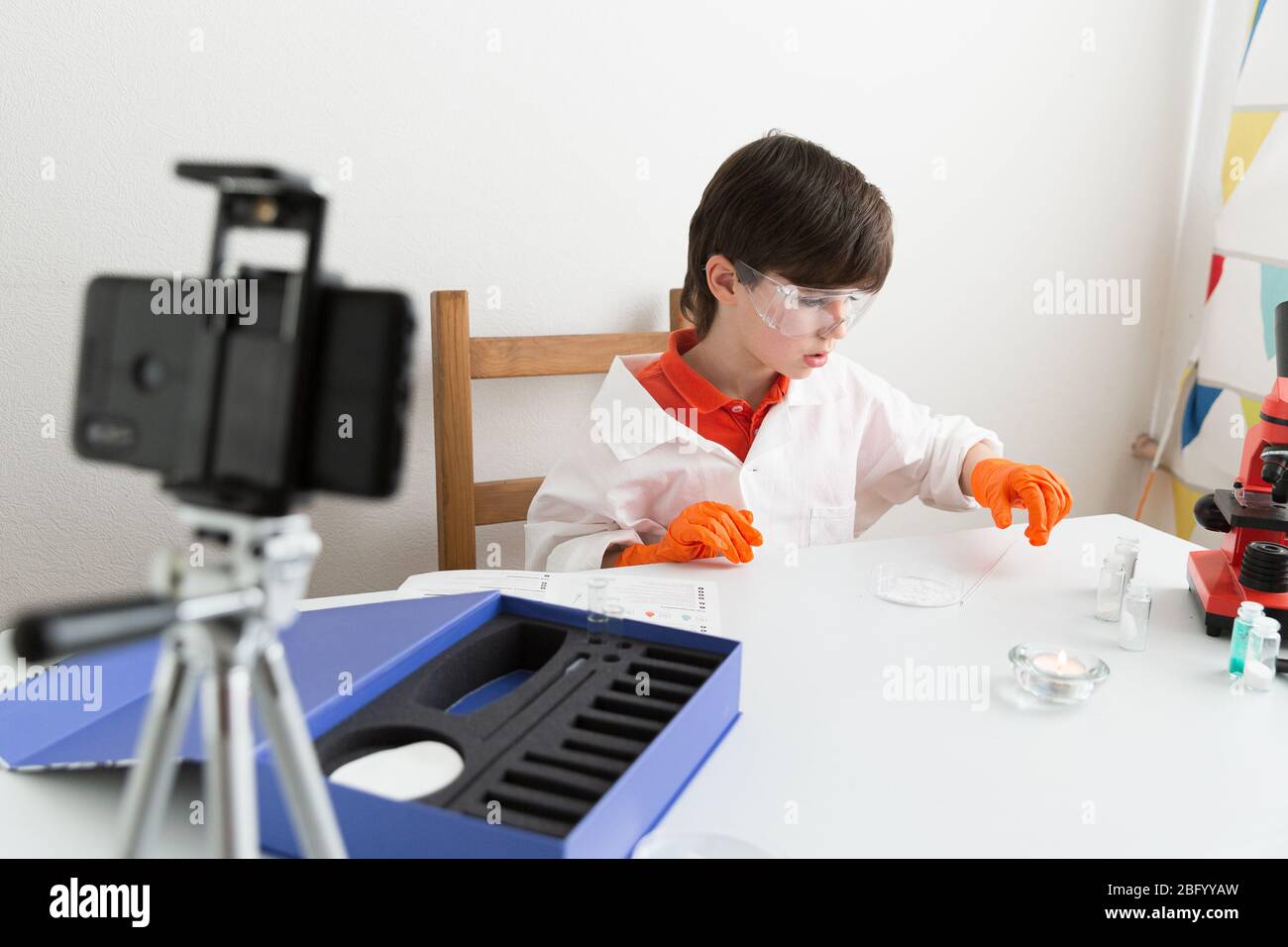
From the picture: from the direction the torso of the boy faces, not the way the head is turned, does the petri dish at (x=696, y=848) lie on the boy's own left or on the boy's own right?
on the boy's own right

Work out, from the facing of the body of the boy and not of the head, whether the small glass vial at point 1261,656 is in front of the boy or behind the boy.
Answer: in front

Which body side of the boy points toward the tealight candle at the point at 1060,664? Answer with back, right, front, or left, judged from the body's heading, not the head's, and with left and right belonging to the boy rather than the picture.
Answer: front

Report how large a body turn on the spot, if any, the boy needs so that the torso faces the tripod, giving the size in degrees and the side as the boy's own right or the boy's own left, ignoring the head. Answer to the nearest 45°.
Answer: approximately 45° to the boy's own right

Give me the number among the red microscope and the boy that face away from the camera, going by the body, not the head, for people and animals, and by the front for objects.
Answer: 0

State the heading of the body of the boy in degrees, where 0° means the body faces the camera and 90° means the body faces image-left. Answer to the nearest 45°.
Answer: approximately 315°

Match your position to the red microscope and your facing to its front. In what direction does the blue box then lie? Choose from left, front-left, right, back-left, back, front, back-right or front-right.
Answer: right

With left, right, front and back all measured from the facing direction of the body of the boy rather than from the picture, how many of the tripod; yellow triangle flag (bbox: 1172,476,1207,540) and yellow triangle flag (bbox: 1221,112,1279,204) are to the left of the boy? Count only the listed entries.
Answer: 2

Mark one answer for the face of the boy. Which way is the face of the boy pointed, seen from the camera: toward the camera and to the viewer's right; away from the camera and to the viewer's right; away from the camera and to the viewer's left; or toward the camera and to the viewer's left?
toward the camera and to the viewer's right
